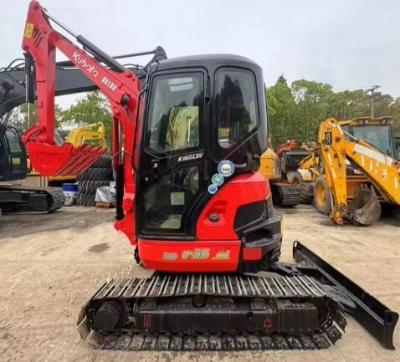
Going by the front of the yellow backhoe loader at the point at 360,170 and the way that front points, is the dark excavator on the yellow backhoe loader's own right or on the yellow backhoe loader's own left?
on the yellow backhoe loader's own left

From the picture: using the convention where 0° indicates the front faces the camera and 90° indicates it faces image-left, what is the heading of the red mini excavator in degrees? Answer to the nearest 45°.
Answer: approximately 90°

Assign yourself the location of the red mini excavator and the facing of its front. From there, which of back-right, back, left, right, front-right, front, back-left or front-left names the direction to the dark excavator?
front-right

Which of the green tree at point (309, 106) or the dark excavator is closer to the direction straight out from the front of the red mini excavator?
the dark excavator
